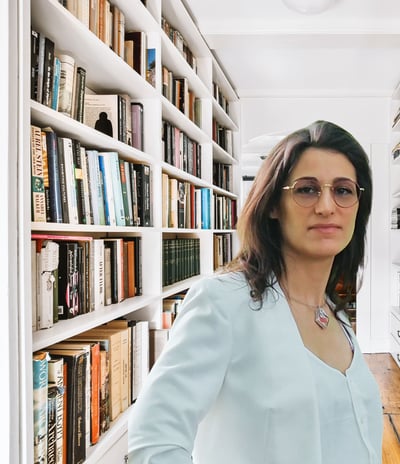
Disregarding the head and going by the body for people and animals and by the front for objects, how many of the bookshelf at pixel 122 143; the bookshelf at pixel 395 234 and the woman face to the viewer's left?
1

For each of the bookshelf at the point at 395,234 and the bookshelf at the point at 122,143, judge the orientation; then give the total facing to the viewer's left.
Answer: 1

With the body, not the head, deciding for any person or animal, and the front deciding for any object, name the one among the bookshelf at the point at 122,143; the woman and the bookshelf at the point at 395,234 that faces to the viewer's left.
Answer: the bookshelf at the point at 395,234

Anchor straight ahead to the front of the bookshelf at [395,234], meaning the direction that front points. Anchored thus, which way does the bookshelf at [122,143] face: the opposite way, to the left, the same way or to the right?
the opposite way

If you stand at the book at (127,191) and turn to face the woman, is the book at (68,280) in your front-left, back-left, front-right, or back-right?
front-right

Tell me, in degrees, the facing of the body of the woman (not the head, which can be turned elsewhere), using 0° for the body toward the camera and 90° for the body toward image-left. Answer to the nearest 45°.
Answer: approximately 315°

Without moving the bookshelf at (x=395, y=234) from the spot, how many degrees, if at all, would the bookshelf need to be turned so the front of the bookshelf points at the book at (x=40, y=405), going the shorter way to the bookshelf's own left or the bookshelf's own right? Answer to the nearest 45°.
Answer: approximately 90° to the bookshelf's own left

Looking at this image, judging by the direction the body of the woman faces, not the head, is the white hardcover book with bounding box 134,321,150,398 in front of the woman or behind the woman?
behind

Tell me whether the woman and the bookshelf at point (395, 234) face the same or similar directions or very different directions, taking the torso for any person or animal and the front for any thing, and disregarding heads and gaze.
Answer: very different directions

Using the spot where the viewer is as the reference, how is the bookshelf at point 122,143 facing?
facing the viewer and to the right of the viewer

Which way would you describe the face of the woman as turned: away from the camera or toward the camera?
toward the camera

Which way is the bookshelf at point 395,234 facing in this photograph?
to the viewer's left
